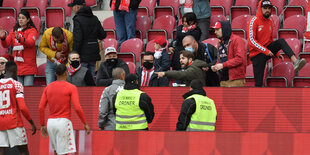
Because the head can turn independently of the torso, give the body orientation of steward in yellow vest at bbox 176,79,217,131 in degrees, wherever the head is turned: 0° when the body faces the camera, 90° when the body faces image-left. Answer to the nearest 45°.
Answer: approximately 135°

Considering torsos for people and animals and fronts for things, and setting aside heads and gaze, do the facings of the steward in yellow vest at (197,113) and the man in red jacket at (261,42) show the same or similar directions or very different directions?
very different directions

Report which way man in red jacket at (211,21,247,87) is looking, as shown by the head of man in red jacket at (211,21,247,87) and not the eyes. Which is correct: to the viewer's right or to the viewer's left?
to the viewer's left

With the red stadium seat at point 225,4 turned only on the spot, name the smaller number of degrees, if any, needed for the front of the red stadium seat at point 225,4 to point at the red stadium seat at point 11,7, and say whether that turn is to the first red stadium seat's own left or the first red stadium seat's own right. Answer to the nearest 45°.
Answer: approximately 90° to the first red stadium seat's own right

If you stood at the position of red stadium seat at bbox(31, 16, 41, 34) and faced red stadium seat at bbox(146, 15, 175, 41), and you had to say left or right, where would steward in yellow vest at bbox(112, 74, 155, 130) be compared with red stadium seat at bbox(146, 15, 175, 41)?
right

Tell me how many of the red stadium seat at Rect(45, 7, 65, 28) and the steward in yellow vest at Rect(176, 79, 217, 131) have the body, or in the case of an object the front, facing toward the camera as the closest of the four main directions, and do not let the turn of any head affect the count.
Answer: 1

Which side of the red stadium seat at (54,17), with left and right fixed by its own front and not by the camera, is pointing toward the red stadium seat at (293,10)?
left

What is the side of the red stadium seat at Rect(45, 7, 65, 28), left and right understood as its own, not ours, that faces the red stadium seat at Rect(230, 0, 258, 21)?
left

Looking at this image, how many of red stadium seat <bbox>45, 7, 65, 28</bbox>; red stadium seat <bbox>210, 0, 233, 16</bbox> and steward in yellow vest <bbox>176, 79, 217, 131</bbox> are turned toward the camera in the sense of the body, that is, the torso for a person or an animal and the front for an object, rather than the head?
2

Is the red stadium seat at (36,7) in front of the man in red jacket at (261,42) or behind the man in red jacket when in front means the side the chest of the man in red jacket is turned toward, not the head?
behind
